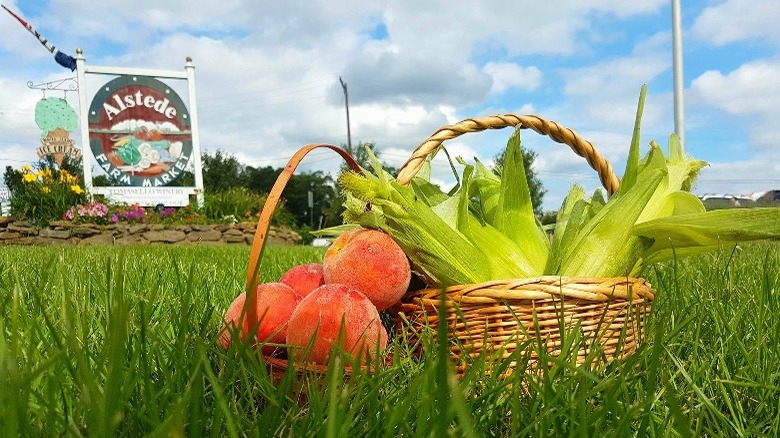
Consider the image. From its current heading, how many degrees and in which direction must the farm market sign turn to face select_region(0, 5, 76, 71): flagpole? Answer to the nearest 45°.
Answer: approximately 135° to its right

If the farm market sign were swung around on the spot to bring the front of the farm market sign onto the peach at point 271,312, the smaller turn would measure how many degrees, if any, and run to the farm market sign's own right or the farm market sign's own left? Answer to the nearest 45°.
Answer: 0° — it already faces it

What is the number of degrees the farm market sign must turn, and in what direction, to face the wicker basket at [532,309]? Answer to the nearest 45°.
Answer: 0° — it already faces it

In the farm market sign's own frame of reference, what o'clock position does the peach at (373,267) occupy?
The peach is roughly at 12 o'clock from the farm market sign.

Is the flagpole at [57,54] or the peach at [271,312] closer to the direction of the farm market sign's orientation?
the peach

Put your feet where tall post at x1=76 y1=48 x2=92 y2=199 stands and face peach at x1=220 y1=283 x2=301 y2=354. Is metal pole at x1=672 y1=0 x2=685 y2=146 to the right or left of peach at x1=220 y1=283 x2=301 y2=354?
left

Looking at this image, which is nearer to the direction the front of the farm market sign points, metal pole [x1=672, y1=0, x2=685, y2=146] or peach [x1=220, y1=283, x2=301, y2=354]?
the peach

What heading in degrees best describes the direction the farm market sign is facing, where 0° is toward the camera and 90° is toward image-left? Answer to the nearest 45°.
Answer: approximately 0°

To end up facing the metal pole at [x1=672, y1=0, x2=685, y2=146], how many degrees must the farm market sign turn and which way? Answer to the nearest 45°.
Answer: approximately 45° to its left

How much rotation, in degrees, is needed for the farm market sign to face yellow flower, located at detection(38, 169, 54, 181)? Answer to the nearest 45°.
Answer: approximately 90° to its right
